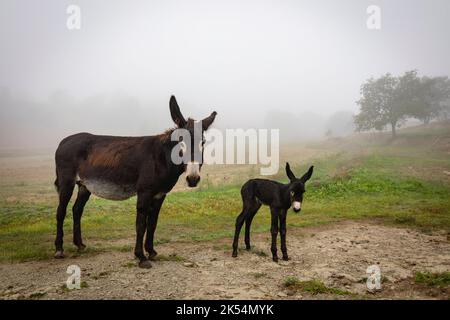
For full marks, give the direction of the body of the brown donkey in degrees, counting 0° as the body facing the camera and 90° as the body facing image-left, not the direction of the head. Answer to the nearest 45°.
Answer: approximately 315°

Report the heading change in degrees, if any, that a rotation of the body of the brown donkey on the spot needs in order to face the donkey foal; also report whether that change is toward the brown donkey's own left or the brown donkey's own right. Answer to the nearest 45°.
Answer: approximately 45° to the brown donkey's own left

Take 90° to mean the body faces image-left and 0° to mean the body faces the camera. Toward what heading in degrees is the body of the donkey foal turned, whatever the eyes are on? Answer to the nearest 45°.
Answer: approximately 315°

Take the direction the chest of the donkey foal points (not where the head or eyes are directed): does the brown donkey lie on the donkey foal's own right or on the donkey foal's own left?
on the donkey foal's own right
